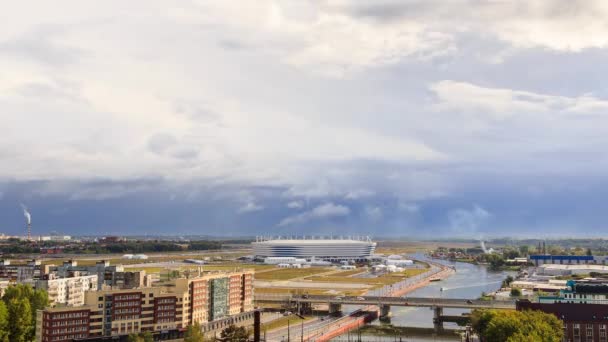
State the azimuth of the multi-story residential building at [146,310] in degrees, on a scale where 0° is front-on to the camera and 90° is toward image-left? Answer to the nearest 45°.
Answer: approximately 315°

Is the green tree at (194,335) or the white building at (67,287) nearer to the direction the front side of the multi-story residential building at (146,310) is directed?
the green tree

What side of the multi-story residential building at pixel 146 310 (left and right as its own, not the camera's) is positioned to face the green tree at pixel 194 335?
front

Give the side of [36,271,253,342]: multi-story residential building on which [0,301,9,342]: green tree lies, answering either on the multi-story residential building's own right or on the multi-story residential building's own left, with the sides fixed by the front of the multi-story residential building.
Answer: on the multi-story residential building's own right

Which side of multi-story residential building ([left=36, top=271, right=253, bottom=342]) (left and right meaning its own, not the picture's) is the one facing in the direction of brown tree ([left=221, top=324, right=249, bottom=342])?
front

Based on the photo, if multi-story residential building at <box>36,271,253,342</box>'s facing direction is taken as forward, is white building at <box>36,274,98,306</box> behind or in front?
behind

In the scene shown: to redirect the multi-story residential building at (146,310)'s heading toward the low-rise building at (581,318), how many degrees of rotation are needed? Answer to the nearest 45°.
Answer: approximately 45° to its left
